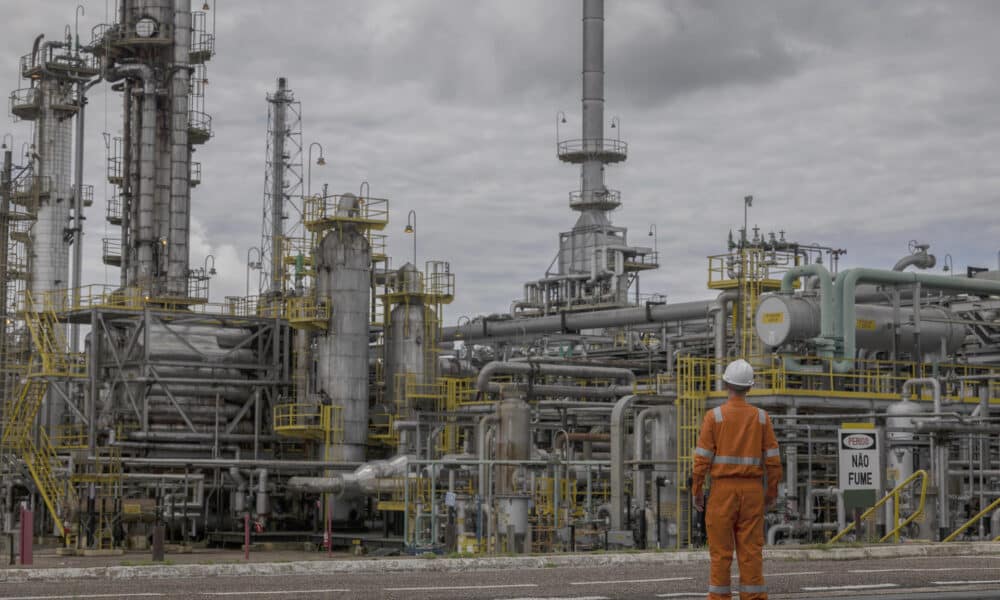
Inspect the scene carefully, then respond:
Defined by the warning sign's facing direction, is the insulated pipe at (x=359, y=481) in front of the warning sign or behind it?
behind

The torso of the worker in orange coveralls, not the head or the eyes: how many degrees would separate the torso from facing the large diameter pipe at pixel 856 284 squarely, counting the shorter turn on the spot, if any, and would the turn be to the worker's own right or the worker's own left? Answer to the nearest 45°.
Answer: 0° — they already face it

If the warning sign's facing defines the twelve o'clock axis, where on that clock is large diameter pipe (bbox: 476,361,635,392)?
The large diameter pipe is roughly at 5 o'clock from the warning sign.

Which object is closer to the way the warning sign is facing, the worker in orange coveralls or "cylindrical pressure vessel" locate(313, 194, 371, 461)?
the worker in orange coveralls

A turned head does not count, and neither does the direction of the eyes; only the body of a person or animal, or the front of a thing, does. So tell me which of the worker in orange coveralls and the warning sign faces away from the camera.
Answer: the worker in orange coveralls

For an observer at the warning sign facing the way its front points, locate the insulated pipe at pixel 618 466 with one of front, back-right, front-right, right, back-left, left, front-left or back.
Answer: back-right

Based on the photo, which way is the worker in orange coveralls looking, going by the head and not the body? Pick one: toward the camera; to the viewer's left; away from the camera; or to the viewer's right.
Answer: away from the camera

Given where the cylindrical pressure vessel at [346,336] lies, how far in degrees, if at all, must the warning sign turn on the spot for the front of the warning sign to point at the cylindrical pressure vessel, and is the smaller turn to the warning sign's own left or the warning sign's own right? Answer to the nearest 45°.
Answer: approximately 135° to the warning sign's own right

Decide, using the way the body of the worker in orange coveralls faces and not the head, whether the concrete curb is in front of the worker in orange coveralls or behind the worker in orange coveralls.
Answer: in front

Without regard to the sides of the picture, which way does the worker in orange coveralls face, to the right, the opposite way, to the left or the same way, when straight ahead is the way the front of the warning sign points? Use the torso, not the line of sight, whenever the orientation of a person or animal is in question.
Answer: the opposite way

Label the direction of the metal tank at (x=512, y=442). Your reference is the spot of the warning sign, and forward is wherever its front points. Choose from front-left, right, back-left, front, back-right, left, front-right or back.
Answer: back-right

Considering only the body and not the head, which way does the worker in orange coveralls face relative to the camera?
away from the camera

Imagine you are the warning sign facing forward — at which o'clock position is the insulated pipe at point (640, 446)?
The insulated pipe is roughly at 5 o'clock from the warning sign.

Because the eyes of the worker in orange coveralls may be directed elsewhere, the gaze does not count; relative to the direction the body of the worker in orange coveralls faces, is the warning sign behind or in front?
in front

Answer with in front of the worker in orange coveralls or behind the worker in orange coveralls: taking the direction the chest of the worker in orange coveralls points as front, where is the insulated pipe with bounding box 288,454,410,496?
in front

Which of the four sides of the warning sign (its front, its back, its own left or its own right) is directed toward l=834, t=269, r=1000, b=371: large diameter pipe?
back

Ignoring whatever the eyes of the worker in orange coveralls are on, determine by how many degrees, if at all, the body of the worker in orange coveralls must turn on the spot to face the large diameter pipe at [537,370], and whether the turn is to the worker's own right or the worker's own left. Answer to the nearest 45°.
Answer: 0° — they already face it

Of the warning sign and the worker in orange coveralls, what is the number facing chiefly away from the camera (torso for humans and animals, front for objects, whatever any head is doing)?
1
